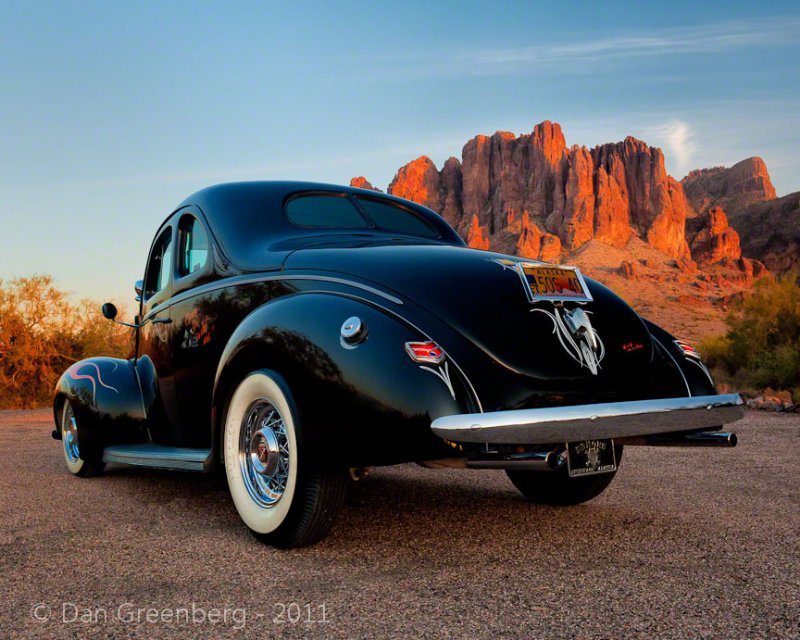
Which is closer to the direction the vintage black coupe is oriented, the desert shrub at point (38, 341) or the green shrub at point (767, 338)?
the desert shrub

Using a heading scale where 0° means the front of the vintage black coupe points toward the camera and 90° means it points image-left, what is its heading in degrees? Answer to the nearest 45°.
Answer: approximately 135°

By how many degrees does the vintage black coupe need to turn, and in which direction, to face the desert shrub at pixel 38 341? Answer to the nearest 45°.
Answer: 0° — it already faces it

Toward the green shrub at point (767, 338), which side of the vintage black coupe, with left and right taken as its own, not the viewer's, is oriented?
right
